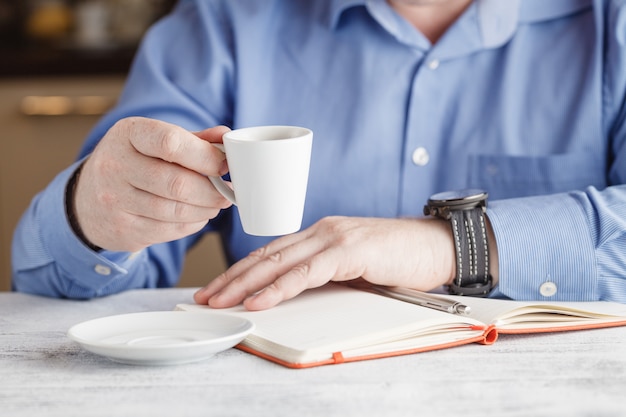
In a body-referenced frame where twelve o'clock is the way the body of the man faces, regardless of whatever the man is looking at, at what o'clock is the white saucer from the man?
The white saucer is roughly at 1 o'clock from the man.

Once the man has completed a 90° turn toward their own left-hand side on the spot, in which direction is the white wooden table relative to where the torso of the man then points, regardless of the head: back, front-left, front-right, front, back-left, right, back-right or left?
right

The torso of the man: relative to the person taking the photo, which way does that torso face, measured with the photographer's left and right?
facing the viewer
